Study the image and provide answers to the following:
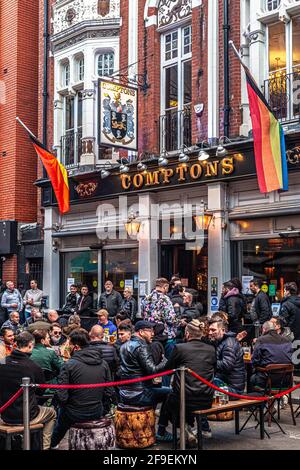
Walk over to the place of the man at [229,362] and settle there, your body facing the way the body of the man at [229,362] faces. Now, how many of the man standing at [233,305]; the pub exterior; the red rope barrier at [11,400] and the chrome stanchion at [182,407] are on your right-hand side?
2

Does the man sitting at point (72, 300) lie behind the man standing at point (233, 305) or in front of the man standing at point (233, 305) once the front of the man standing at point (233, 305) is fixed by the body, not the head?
in front

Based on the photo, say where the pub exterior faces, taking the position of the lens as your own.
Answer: facing the viewer and to the left of the viewer

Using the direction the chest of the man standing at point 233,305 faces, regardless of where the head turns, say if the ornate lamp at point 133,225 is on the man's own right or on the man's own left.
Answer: on the man's own right

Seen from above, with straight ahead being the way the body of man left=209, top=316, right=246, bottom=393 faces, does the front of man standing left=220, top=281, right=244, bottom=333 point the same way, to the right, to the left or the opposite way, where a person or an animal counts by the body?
the same way
